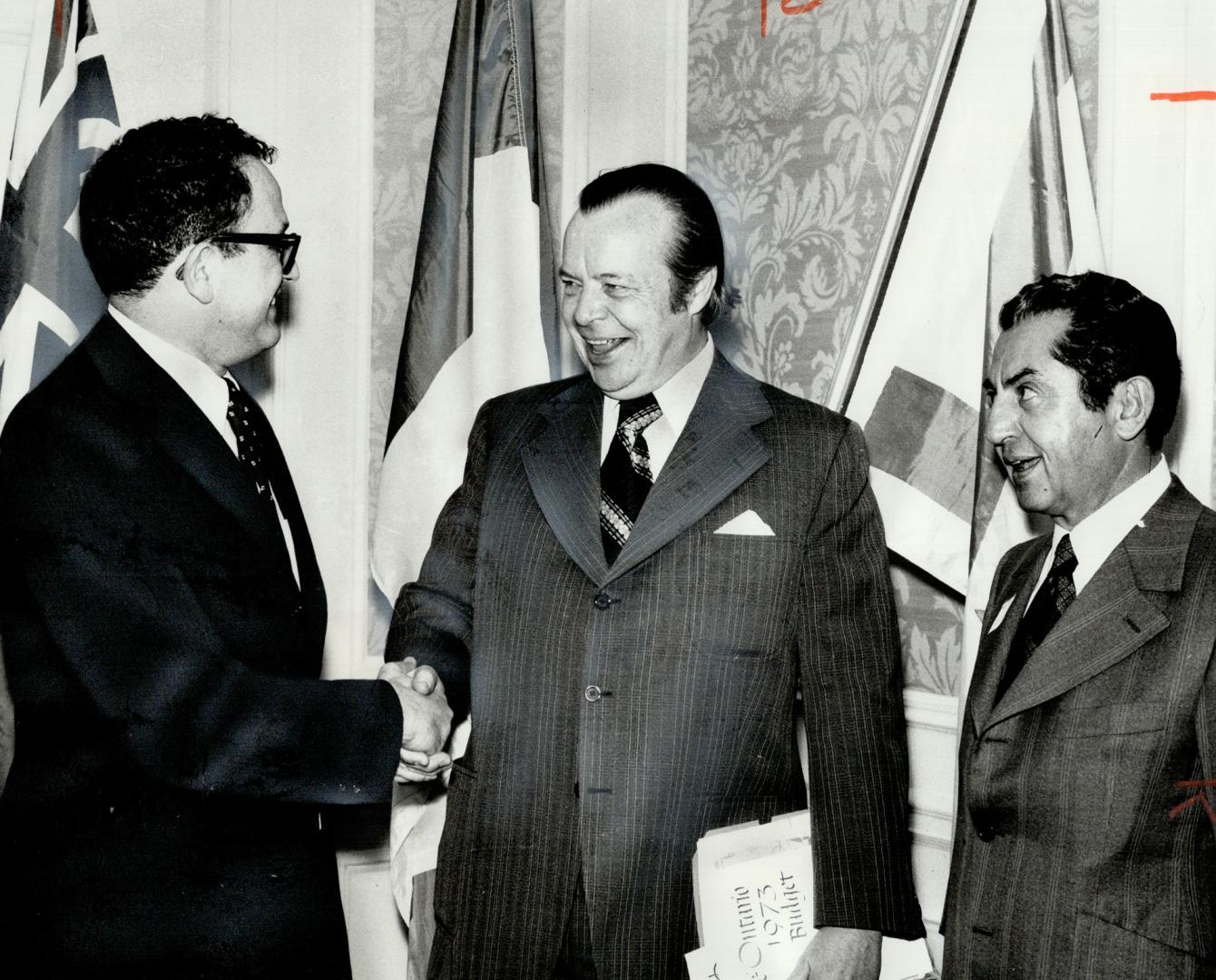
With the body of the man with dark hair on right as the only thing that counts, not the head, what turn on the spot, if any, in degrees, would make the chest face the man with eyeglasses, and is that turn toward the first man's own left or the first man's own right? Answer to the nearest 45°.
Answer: approximately 45° to the first man's own right

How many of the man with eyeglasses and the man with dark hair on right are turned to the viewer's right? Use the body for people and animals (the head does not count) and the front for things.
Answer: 1

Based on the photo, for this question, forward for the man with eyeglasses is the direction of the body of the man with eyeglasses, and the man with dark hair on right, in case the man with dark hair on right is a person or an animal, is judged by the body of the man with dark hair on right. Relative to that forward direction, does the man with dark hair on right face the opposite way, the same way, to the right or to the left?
the opposite way

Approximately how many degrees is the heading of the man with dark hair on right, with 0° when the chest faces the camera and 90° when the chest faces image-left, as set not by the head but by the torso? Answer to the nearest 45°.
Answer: approximately 45°

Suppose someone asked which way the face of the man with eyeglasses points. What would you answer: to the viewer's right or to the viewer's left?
to the viewer's right

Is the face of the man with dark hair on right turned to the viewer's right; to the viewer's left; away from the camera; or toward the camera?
to the viewer's left

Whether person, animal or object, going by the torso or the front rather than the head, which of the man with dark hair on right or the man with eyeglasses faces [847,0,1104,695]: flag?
the man with eyeglasses

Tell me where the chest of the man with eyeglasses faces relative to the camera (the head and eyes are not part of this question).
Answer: to the viewer's right

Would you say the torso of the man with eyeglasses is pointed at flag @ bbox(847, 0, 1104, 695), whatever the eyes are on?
yes

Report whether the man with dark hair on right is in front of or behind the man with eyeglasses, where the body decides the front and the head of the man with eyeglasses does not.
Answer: in front

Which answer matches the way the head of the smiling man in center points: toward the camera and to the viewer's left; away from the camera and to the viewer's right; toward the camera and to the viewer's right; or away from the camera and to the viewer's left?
toward the camera and to the viewer's left

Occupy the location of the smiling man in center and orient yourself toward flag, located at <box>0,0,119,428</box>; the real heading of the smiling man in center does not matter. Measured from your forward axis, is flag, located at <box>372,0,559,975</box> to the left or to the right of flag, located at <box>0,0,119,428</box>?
right
